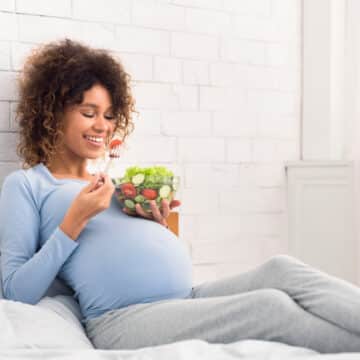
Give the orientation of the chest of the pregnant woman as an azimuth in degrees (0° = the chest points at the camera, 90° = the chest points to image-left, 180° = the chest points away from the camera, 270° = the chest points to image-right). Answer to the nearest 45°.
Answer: approximately 270°

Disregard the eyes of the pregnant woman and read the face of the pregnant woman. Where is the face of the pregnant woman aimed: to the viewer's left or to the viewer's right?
to the viewer's right
